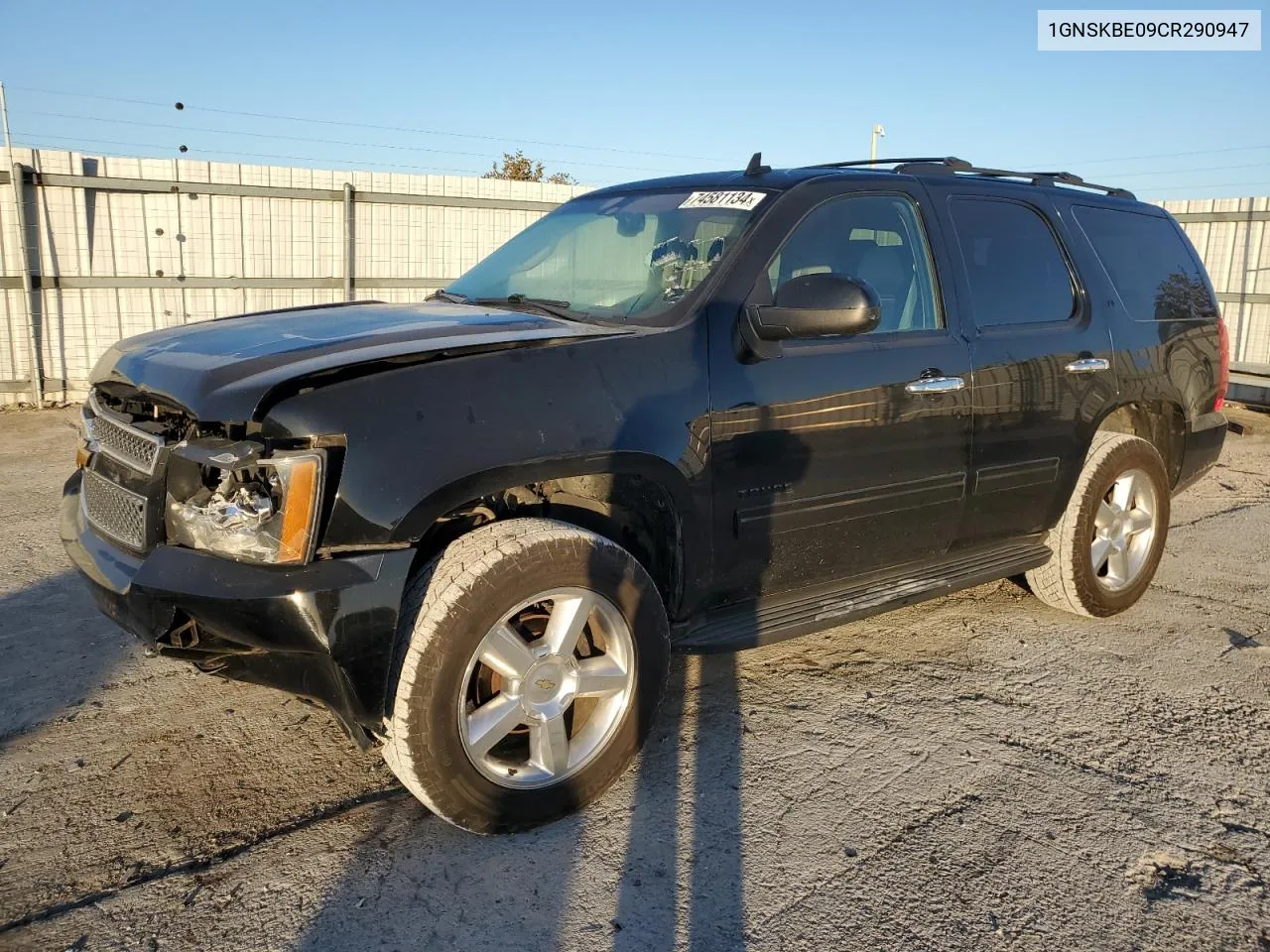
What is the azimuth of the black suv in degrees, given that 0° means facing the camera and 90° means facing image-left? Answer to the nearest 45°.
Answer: approximately 45°

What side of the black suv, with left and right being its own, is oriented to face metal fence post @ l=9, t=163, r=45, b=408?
right

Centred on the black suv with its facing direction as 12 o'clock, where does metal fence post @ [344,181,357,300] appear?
The metal fence post is roughly at 4 o'clock from the black suv.
